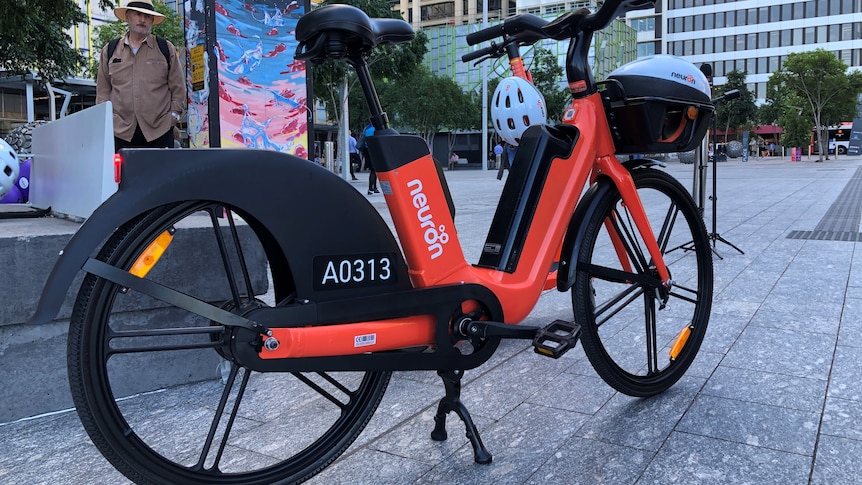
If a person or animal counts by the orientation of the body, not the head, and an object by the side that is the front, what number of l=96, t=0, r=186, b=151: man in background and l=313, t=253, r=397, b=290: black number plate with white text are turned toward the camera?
2

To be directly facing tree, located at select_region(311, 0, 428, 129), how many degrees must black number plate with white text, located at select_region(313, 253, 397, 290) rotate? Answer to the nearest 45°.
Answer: approximately 180°

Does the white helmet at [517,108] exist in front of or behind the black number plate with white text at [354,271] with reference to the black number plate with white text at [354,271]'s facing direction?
behind

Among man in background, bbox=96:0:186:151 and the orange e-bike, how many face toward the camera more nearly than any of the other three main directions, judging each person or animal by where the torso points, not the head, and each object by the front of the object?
1

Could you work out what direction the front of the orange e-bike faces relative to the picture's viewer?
facing away from the viewer and to the right of the viewer

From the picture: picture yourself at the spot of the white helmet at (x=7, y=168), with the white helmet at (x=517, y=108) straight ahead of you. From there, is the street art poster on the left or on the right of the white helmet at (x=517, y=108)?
left

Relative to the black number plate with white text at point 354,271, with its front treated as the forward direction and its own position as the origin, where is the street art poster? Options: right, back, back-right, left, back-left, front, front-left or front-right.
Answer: back

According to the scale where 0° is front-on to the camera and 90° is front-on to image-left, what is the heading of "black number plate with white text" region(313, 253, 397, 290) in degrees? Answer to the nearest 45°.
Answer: approximately 0°
